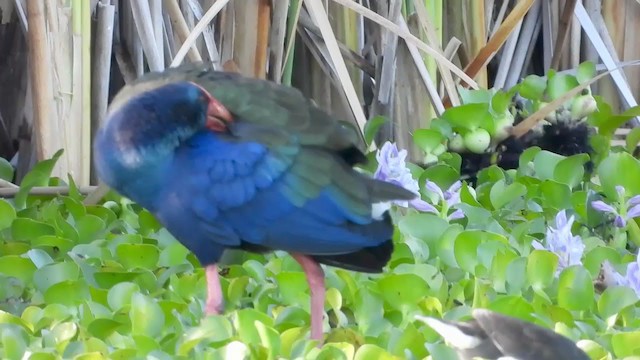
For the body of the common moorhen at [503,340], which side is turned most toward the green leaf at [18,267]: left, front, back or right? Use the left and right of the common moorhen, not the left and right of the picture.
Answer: back

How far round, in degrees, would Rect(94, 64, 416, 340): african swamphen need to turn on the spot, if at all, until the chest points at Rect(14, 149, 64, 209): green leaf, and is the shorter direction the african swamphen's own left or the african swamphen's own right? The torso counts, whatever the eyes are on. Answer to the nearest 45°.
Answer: approximately 45° to the african swamphen's own right

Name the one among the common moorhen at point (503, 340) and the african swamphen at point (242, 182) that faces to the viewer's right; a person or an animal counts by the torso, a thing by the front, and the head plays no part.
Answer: the common moorhen at point (503, 340)

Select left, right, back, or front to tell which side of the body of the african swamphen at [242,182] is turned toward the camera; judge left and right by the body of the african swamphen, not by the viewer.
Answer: left

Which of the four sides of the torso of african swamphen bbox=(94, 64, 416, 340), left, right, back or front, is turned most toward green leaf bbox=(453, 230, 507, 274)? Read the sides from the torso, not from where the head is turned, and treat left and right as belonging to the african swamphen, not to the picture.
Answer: back

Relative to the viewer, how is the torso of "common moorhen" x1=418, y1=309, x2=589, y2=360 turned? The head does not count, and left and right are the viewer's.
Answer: facing to the right of the viewer

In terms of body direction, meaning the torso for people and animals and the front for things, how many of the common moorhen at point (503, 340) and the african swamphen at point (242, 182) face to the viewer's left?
1

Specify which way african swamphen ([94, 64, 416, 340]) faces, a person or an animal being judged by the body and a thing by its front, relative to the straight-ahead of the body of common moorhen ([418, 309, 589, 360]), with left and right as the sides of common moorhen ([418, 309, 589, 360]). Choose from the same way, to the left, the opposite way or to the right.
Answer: the opposite way

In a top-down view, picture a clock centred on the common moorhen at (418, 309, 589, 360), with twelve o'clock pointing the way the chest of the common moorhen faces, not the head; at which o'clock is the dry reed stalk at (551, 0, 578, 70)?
The dry reed stalk is roughly at 9 o'clock from the common moorhen.

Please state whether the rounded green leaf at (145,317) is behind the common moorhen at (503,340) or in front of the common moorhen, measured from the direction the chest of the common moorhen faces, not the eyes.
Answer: behind
